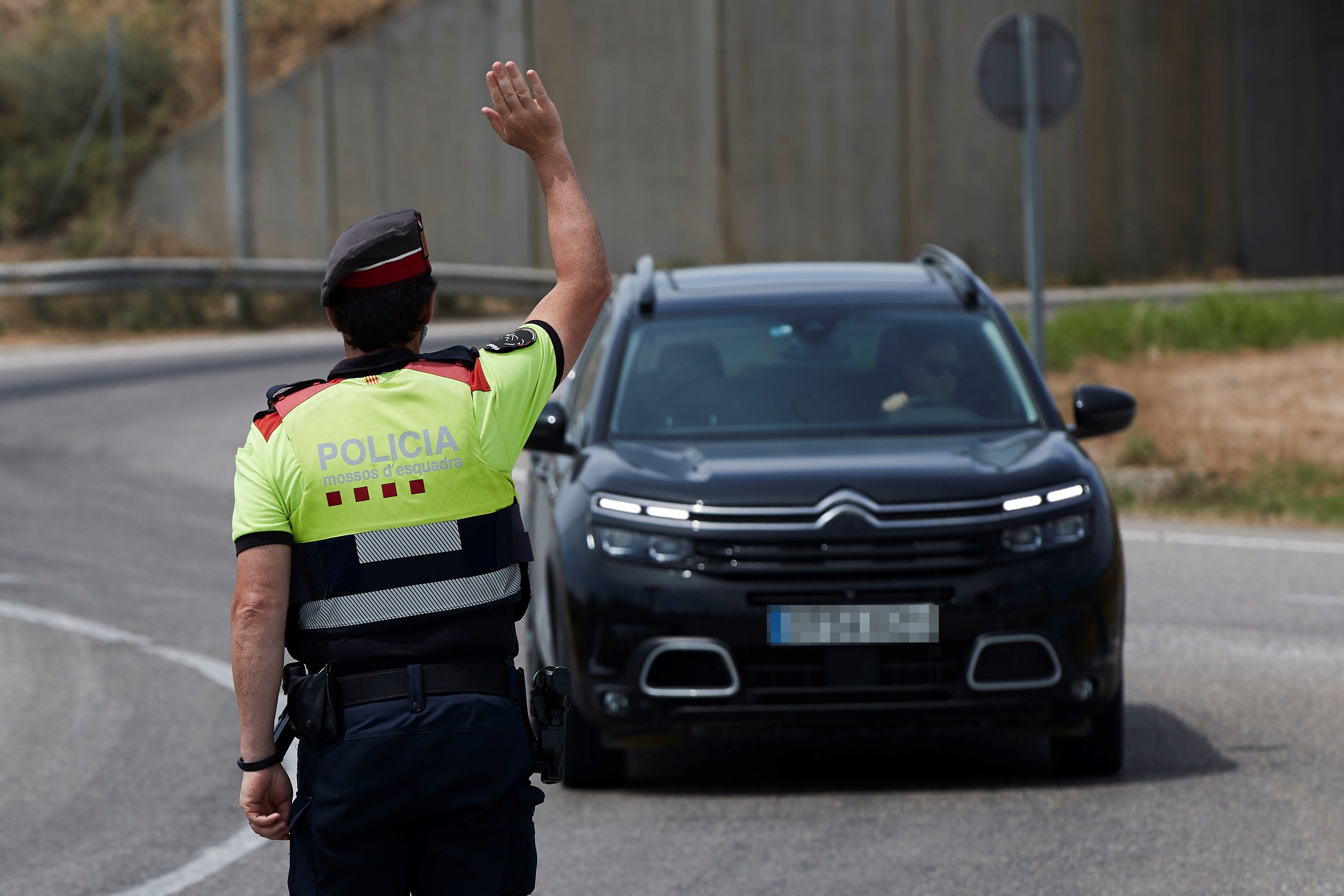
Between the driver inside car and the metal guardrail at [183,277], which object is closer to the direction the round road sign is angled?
the metal guardrail

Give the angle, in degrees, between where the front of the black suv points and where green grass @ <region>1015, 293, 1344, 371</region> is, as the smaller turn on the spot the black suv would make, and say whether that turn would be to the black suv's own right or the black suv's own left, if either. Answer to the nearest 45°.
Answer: approximately 180°

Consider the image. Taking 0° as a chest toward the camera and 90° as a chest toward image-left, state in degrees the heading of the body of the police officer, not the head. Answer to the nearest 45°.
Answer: approximately 180°

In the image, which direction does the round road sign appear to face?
away from the camera

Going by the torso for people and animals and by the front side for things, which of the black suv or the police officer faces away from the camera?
the police officer

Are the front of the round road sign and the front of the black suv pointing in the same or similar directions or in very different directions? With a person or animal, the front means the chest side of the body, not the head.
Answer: very different directions

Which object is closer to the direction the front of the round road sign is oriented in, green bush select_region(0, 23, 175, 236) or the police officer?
the green bush

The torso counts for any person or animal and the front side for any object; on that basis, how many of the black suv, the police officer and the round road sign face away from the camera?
2
